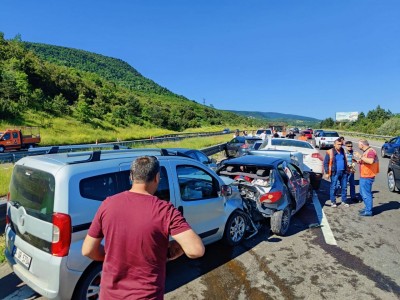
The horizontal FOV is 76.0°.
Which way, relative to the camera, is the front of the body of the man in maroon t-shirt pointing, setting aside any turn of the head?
away from the camera

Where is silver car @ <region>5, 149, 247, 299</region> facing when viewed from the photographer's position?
facing away from the viewer and to the right of the viewer

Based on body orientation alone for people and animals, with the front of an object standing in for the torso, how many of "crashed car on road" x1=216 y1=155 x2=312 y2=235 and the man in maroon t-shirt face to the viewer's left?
0

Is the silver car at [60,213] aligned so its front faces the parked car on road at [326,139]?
yes

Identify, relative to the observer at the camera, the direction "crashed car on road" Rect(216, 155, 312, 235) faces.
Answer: facing away from the viewer and to the right of the viewer

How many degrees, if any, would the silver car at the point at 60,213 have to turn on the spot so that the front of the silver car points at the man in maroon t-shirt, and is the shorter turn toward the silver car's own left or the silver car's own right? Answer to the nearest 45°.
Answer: approximately 90° to the silver car's own right

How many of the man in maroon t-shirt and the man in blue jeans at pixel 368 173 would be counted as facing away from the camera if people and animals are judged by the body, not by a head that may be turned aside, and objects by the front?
1

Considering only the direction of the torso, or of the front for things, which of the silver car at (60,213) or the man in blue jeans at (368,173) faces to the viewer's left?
the man in blue jeans

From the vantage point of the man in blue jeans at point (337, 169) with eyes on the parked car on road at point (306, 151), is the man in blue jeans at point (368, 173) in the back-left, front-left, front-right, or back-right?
back-right

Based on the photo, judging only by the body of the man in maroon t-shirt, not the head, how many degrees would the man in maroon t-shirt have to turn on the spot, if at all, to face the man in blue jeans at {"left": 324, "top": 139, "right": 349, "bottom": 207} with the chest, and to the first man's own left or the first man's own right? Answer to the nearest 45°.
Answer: approximately 45° to the first man's own right

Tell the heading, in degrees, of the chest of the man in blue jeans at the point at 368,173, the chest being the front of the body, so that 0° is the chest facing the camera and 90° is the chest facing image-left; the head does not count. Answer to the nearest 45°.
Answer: approximately 90°

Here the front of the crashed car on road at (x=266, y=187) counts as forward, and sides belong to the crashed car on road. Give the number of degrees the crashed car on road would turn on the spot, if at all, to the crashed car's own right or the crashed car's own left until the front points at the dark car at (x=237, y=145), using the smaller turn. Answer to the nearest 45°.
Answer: approximately 45° to the crashed car's own left

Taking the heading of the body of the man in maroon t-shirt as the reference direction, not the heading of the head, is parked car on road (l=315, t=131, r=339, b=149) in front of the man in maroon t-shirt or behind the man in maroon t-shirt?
in front
